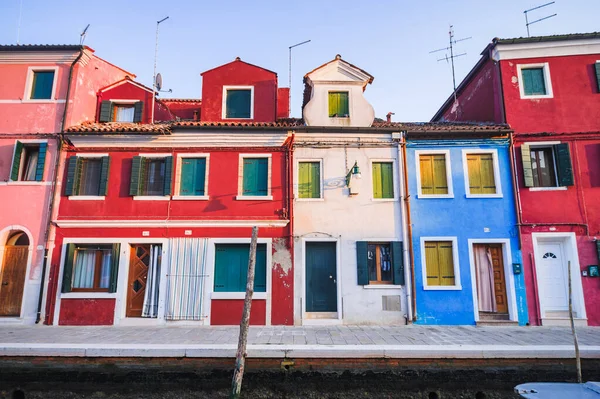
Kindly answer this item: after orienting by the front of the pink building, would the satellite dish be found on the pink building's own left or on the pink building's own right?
on the pink building's own left

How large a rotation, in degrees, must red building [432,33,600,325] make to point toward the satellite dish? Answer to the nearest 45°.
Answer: approximately 45° to its right

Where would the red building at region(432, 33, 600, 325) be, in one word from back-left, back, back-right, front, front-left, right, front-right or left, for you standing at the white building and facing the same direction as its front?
left

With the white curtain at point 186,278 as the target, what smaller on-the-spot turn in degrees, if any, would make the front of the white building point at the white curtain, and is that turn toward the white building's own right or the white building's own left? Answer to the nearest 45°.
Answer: approximately 90° to the white building's own right

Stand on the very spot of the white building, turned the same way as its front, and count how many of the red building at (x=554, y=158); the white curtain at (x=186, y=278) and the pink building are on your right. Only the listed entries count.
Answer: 2

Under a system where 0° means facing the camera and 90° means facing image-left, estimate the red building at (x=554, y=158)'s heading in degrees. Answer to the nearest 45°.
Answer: approximately 0°

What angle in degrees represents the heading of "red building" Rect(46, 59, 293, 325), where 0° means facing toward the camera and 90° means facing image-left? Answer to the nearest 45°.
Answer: approximately 0°

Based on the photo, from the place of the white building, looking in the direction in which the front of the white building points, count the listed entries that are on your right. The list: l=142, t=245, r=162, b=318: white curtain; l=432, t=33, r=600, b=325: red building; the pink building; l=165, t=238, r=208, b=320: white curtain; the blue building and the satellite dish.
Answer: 4

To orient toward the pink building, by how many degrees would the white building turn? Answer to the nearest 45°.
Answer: approximately 90° to its right

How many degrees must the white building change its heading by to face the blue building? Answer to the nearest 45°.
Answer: approximately 90° to its left

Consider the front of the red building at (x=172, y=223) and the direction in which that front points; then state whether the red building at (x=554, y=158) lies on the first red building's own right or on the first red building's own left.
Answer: on the first red building's own left
